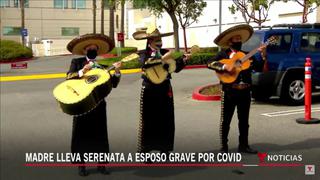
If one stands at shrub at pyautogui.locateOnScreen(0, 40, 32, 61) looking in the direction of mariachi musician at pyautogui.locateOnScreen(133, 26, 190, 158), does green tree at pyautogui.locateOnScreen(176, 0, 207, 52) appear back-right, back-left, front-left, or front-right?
front-left

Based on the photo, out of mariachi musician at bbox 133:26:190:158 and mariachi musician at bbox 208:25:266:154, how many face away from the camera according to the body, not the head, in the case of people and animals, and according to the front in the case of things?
0

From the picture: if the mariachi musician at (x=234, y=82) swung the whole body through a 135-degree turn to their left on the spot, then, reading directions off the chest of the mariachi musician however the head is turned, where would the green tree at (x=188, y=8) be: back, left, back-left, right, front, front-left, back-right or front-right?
front

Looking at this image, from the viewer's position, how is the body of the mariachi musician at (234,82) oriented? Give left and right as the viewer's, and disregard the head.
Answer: facing the viewer and to the right of the viewer

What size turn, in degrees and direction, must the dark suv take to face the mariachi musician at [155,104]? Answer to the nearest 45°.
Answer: approximately 135° to its right

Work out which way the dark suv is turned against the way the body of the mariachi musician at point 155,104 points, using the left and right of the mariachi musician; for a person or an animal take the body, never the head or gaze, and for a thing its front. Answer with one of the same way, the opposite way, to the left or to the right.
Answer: to the left

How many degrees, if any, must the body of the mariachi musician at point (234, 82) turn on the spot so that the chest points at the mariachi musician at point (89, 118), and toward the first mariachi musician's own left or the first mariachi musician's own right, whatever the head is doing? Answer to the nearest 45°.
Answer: approximately 90° to the first mariachi musician's own right

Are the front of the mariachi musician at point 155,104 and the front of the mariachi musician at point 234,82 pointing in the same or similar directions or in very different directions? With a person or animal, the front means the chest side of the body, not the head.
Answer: same or similar directions

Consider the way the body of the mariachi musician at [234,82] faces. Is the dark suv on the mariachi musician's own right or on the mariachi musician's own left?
on the mariachi musician's own left

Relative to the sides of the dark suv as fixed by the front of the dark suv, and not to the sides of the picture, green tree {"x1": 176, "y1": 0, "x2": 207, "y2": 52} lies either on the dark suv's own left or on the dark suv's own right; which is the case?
on the dark suv's own left

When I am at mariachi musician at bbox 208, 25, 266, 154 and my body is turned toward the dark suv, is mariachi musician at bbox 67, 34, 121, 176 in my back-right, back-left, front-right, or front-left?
back-left

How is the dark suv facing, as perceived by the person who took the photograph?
facing away from the viewer and to the right of the viewer

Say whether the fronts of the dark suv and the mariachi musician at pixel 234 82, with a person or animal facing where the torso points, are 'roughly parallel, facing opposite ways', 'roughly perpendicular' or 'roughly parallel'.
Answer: roughly perpendicular
